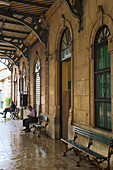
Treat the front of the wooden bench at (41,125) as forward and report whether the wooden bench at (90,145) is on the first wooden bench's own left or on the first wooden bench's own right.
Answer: on the first wooden bench's own left

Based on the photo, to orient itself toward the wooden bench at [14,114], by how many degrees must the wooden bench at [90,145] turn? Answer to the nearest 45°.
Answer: approximately 90° to its right

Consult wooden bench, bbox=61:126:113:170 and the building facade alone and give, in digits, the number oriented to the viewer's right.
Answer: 0

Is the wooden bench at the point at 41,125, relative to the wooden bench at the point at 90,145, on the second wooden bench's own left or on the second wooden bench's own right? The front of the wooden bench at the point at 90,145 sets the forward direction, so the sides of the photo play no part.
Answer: on the second wooden bench's own right

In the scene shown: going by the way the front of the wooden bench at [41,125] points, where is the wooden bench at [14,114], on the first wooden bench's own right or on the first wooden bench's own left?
on the first wooden bench's own right
